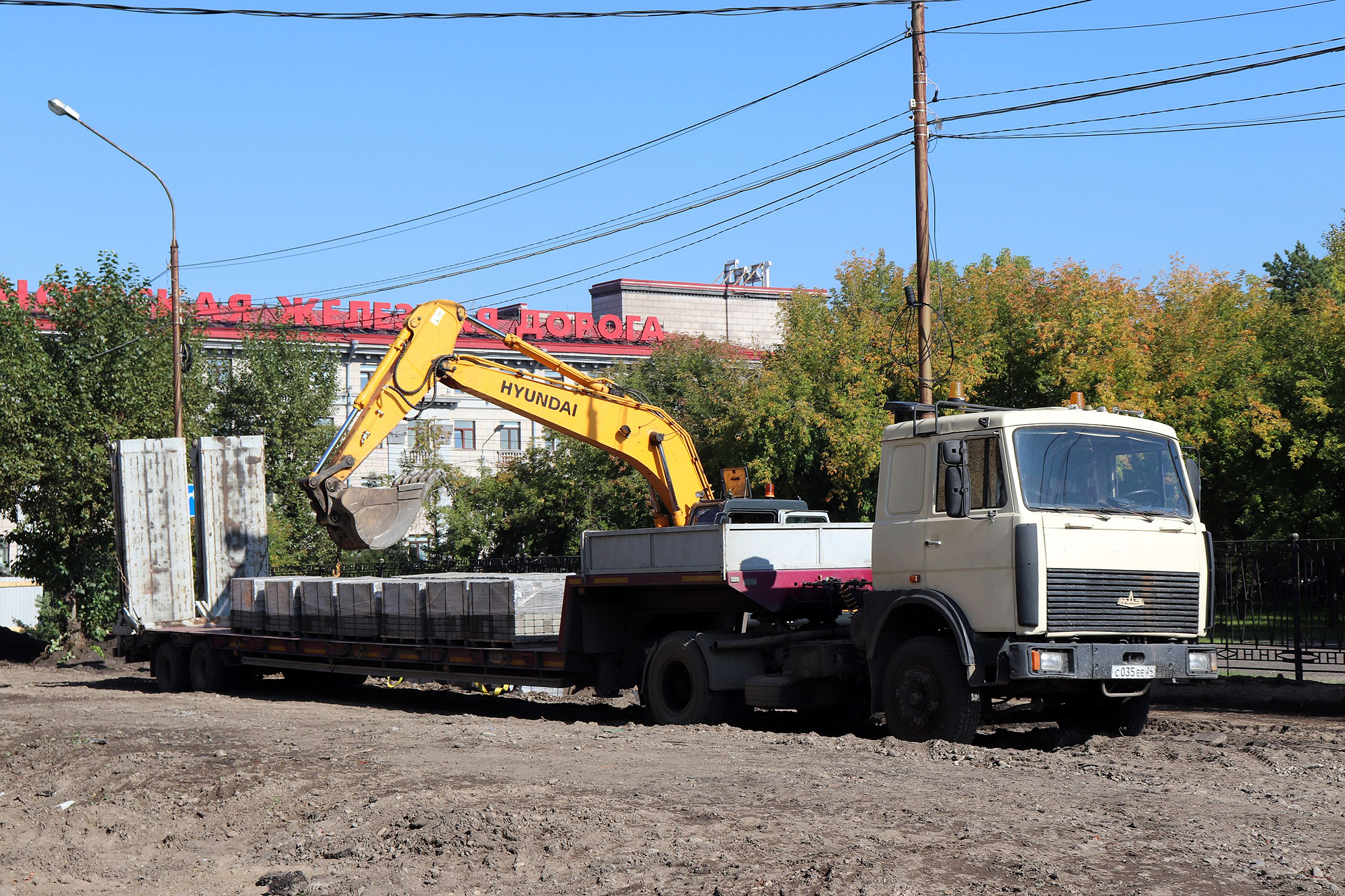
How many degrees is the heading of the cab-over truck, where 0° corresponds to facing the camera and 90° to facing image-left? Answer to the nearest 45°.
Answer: approximately 315°

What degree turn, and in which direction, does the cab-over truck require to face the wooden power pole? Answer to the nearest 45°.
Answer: approximately 135° to its left

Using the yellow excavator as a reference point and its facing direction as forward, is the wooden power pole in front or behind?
behind

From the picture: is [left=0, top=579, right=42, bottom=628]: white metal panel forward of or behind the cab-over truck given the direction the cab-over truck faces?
behind

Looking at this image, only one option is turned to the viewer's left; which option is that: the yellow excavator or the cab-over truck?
the yellow excavator

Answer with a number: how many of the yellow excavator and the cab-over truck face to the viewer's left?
1

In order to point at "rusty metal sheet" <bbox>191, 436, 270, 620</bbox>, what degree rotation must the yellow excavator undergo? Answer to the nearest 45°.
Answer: approximately 45° to its right

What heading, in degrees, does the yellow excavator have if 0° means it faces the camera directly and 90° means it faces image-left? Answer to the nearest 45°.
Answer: approximately 90°
